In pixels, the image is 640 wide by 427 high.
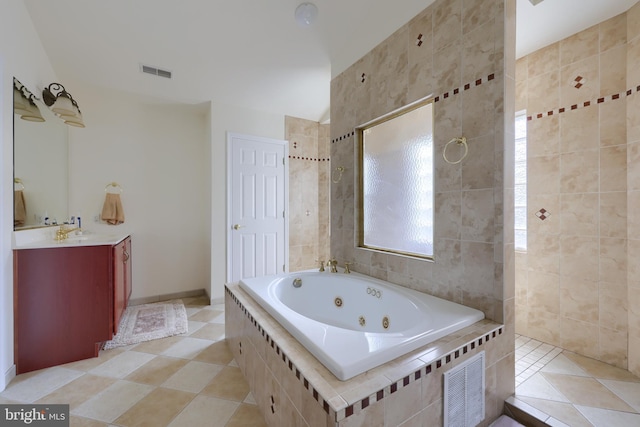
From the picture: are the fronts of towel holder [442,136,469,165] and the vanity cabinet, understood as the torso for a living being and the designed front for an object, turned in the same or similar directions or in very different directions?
very different directions

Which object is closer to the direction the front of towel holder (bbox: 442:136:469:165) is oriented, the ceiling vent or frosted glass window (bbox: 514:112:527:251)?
the ceiling vent

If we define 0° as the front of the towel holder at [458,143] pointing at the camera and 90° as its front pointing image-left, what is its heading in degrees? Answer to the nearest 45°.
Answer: approximately 45°

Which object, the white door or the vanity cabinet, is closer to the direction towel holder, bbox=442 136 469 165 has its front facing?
the vanity cabinet

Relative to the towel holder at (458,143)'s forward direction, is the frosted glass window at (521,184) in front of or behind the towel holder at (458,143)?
behind

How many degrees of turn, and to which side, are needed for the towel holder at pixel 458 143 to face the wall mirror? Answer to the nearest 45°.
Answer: approximately 45° to its right

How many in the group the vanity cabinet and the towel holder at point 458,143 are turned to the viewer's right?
1

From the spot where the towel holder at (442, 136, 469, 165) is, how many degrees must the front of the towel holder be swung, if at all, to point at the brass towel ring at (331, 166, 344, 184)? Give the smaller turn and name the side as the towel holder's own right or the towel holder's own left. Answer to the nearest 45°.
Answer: approximately 90° to the towel holder's own right

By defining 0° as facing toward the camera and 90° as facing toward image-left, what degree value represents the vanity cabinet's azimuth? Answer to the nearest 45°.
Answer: approximately 270°

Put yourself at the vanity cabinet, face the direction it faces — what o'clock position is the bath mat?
The bath mat is roughly at 11 o'clock from the vanity cabinet.
